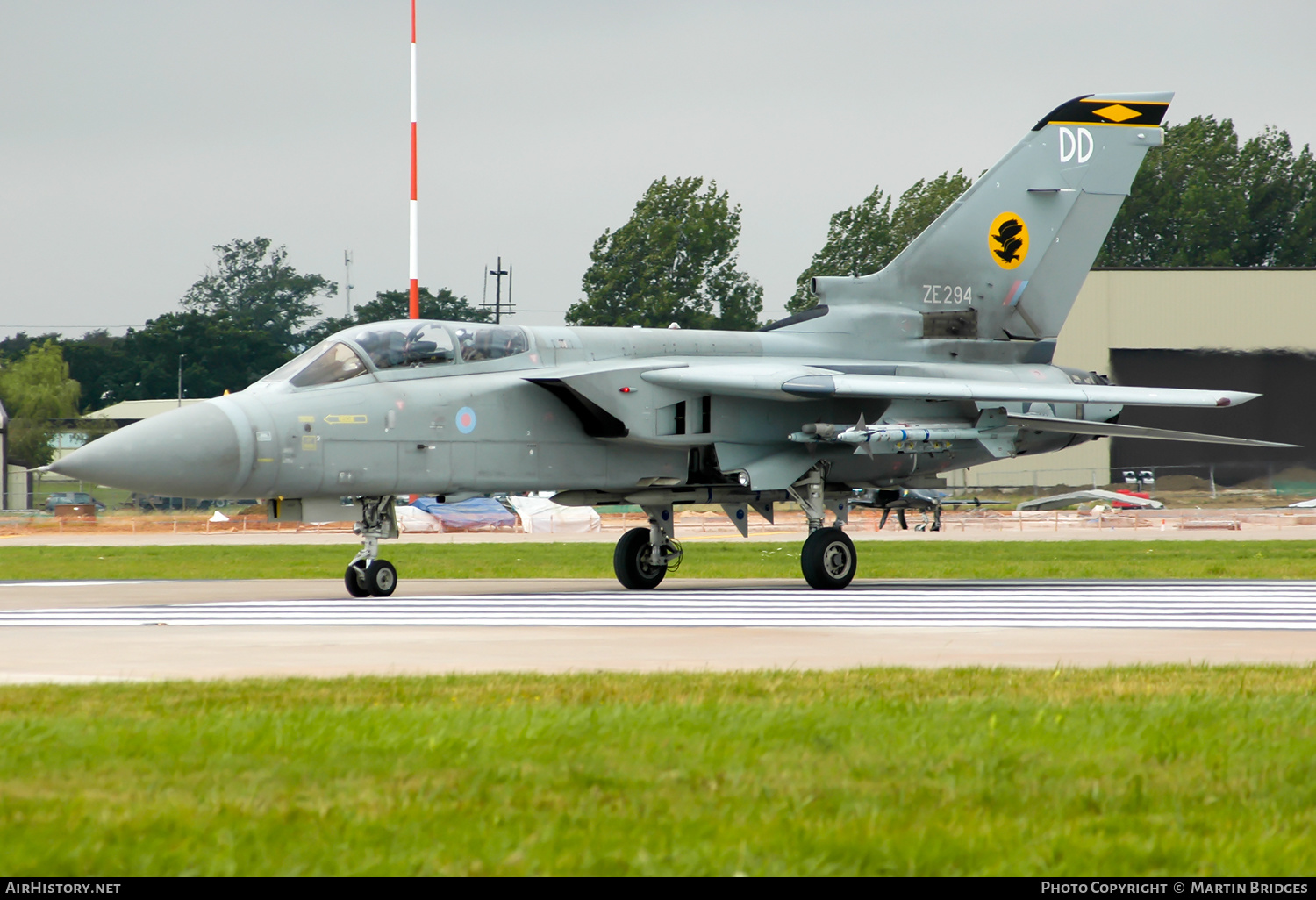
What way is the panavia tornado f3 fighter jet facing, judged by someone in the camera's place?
facing the viewer and to the left of the viewer

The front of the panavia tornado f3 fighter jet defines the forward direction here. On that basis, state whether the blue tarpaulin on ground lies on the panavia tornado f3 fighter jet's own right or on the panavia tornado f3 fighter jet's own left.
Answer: on the panavia tornado f3 fighter jet's own right
